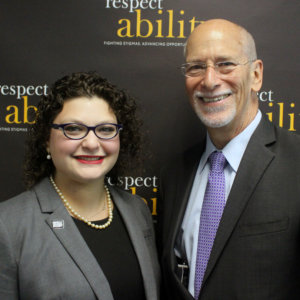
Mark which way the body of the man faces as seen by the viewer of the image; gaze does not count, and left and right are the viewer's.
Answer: facing the viewer and to the left of the viewer

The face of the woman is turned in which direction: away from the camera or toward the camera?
toward the camera

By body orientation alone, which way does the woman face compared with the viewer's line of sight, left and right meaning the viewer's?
facing the viewer and to the right of the viewer

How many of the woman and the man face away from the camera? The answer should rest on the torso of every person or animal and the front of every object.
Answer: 0
